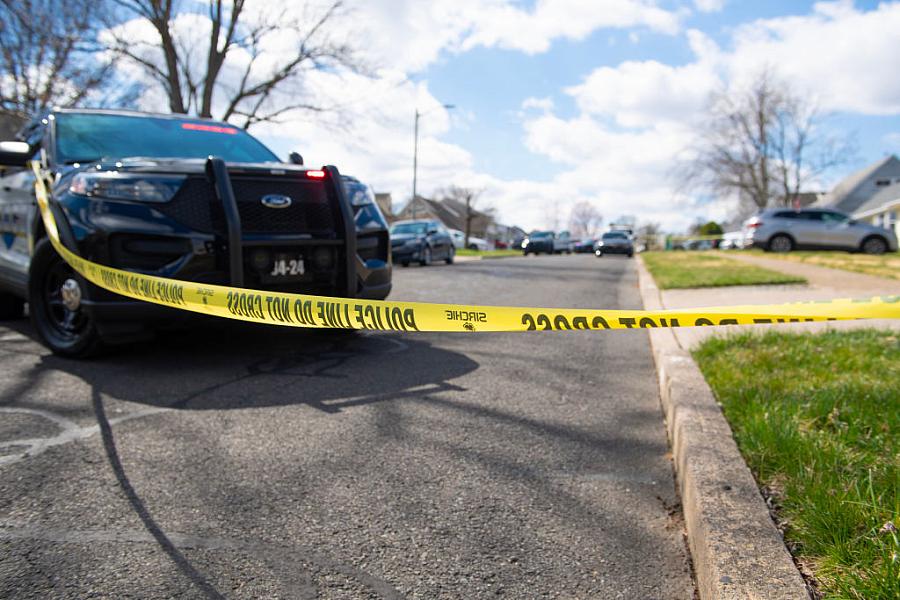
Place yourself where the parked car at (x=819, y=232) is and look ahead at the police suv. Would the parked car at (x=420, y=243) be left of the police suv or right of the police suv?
right

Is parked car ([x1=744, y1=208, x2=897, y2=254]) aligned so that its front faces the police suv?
no

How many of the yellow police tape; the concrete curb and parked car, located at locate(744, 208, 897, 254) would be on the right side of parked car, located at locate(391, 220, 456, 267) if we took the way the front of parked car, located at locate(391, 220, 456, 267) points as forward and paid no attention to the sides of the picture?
0

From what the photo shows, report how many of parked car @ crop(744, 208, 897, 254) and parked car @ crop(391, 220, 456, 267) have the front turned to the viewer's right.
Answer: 1

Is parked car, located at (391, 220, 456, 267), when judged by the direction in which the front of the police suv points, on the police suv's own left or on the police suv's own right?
on the police suv's own left

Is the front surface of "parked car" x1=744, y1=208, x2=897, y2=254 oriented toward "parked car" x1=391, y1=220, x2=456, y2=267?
no

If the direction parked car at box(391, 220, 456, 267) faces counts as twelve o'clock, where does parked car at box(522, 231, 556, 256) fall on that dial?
parked car at box(522, 231, 556, 256) is roughly at 5 o'clock from parked car at box(391, 220, 456, 267).

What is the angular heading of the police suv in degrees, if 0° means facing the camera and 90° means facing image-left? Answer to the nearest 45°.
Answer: approximately 315°

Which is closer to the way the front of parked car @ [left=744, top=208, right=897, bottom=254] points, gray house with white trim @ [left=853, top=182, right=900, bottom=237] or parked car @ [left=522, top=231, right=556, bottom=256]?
the gray house with white trim

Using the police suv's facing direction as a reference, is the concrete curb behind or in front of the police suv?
in front

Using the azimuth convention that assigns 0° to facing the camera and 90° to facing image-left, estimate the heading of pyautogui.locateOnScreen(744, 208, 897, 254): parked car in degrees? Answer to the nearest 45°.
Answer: approximately 270°

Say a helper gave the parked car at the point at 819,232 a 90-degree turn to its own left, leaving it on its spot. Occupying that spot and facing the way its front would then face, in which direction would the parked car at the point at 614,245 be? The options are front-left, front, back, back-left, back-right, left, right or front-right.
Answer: front-left

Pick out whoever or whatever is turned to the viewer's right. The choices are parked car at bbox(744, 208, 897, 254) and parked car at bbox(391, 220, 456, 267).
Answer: parked car at bbox(744, 208, 897, 254)

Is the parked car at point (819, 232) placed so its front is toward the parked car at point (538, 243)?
no

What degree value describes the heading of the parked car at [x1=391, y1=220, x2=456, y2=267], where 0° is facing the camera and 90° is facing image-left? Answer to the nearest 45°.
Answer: approximately 45°

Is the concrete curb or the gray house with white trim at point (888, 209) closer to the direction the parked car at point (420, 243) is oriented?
the concrete curb

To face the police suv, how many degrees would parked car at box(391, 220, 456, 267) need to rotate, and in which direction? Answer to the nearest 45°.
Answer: approximately 45° to its left
